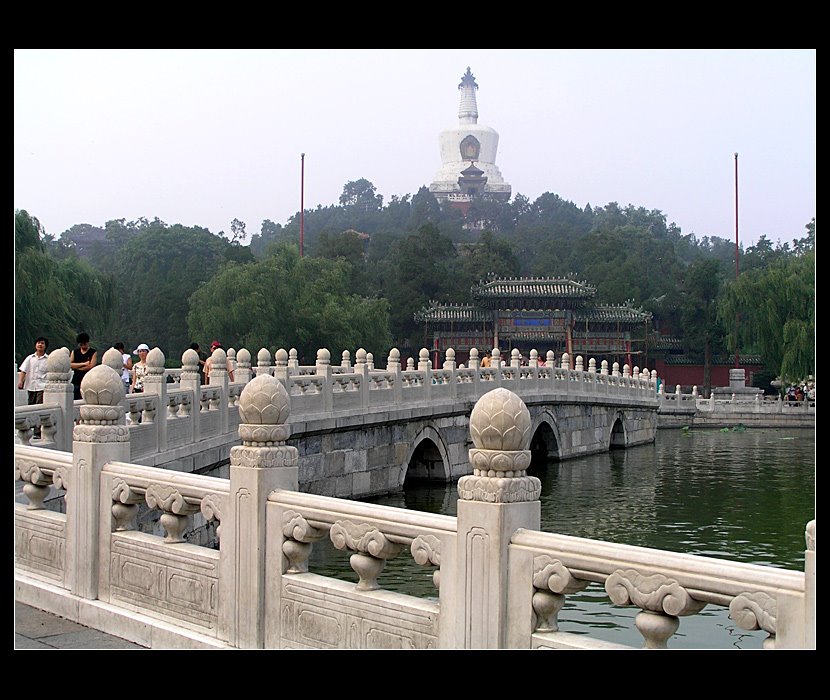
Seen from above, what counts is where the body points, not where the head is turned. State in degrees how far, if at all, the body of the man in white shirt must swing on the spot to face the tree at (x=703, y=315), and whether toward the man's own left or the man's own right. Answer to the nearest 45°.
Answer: approximately 135° to the man's own left

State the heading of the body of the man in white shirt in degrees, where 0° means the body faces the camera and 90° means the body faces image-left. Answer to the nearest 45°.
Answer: approximately 0°

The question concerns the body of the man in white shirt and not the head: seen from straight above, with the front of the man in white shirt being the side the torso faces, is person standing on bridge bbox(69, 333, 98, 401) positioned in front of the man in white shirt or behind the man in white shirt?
behind

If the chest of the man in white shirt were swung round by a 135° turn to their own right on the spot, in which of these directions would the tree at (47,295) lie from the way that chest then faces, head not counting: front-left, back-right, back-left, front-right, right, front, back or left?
front-right

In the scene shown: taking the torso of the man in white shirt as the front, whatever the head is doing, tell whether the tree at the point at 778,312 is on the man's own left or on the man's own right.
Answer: on the man's own left

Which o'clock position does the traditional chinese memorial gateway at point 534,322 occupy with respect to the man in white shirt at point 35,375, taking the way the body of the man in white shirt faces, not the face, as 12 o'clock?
The traditional chinese memorial gateway is roughly at 7 o'clock from the man in white shirt.

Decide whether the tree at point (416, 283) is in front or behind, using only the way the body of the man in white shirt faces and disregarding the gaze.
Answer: behind

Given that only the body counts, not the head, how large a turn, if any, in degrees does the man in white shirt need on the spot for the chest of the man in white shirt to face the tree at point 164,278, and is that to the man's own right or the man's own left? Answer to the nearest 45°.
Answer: approximately 180°
